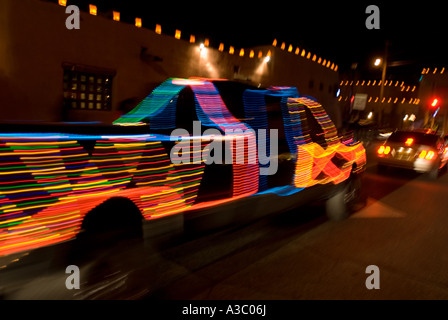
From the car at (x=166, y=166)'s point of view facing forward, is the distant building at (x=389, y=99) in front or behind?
in front

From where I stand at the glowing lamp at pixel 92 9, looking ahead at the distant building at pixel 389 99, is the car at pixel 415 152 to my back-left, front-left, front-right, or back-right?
front-right

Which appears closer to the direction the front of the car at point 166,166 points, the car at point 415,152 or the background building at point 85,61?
the car

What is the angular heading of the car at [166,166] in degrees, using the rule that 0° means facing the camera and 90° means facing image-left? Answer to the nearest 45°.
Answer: approximately 225°

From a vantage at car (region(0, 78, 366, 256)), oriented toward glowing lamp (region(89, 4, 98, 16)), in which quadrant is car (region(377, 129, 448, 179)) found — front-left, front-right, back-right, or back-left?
front-right

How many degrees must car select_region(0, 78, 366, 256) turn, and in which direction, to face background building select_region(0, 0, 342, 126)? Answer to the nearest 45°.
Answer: approximately 45° to its left

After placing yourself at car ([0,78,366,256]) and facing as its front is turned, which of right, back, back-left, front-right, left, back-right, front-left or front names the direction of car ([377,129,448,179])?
front

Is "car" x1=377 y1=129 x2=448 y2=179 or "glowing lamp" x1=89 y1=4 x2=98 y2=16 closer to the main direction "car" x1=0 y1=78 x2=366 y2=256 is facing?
the car

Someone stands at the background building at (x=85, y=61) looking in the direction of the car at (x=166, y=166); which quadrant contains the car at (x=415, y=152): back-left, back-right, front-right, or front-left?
front-left

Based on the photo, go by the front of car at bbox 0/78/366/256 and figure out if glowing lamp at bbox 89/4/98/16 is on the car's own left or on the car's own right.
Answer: on the car's own left
